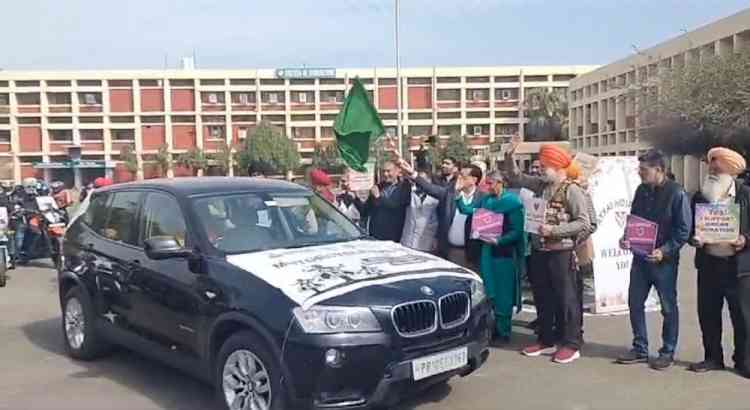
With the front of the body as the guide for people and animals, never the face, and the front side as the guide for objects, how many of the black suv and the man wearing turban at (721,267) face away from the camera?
0

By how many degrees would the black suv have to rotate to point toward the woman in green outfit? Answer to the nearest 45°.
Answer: approximately 90° to its left

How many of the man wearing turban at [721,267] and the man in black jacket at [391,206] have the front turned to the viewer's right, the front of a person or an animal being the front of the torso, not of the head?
0

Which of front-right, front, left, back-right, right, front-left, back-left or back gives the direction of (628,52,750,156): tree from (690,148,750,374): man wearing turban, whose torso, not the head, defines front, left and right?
back-right

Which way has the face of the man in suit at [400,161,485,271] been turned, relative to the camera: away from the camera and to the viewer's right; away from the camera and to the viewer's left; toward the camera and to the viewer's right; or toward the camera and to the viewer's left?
toward the camera and to the viewer's left

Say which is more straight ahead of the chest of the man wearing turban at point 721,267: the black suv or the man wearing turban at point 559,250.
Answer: the black suv

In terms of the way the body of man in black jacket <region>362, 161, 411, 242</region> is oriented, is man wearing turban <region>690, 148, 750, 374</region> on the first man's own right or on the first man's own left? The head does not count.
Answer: on the first man's own left

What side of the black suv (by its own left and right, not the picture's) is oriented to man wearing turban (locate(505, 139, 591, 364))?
left

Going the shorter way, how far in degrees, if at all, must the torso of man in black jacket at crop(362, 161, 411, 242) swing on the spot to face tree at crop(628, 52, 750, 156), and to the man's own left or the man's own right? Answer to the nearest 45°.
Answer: approximately 180°

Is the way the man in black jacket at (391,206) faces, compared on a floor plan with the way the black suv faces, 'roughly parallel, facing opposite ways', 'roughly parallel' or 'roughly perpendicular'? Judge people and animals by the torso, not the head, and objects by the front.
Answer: roughly perpendicular

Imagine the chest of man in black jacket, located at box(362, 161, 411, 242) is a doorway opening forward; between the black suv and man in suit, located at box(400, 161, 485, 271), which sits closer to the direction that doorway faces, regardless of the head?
the black suv
